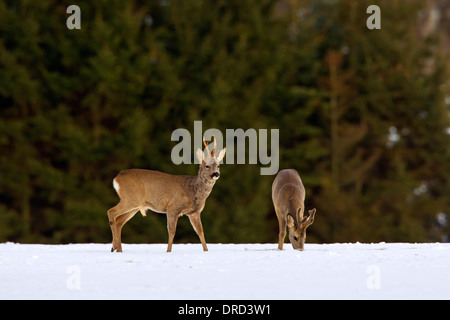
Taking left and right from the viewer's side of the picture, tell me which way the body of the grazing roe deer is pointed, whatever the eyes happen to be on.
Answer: facing the viewer

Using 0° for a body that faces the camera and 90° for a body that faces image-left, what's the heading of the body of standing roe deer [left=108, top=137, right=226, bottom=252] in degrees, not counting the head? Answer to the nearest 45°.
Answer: approximately 270°
